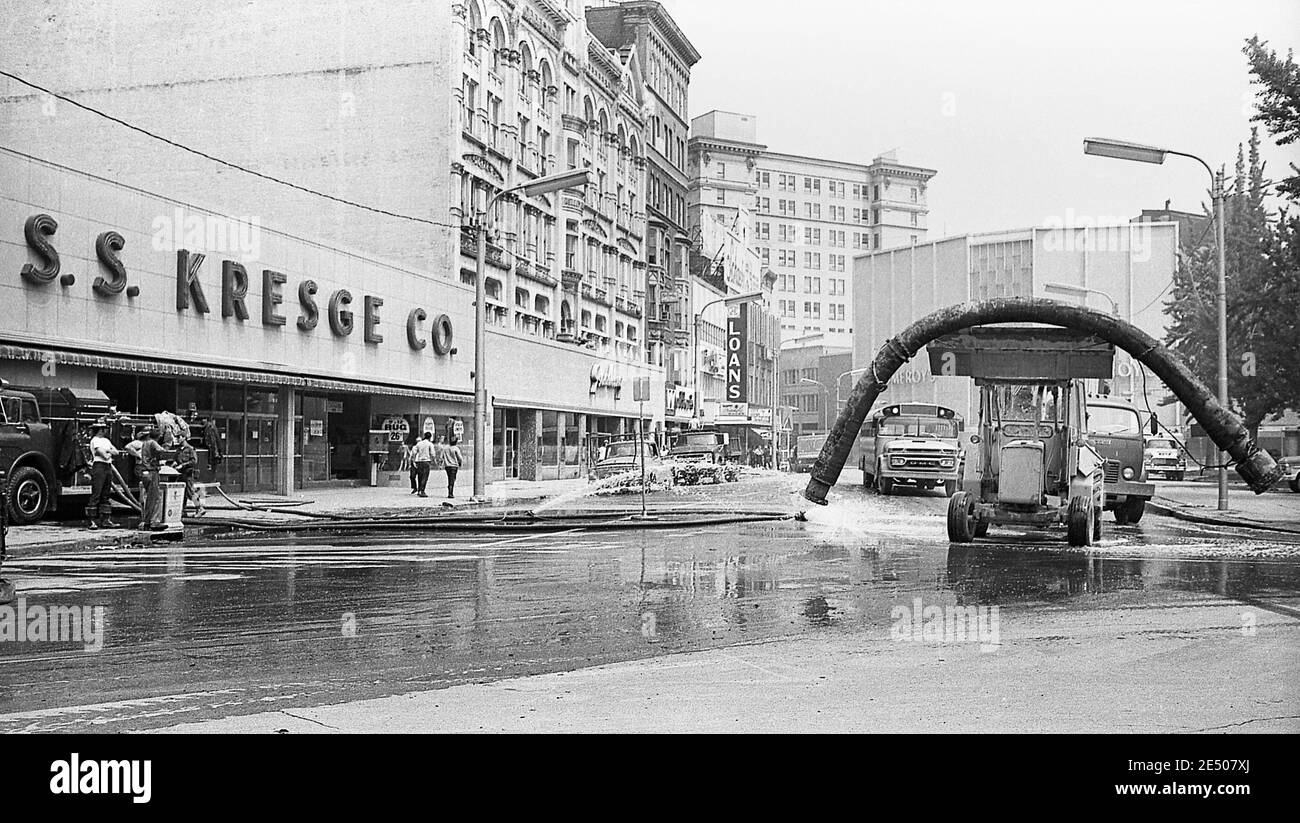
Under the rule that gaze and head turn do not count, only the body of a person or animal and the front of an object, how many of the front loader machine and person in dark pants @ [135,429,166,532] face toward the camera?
1

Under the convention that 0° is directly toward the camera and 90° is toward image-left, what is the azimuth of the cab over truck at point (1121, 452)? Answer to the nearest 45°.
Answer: approximately 0°

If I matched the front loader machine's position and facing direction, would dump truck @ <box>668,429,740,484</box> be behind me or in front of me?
behind

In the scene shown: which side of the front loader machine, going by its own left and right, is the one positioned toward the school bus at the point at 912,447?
back

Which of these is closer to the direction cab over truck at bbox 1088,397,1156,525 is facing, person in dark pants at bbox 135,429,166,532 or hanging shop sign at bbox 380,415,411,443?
the person in dark pants

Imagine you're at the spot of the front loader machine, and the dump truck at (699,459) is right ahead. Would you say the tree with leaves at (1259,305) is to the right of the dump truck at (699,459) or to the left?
right
